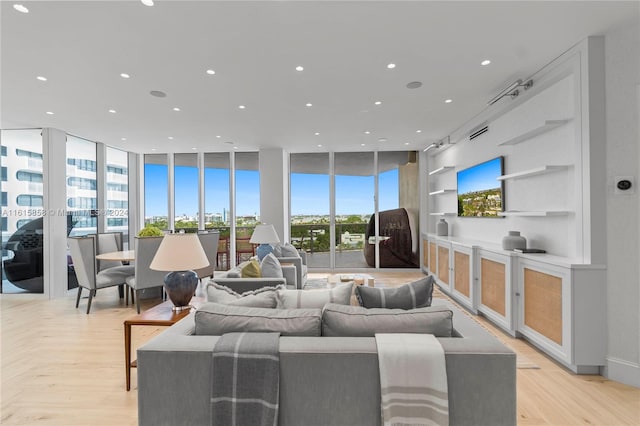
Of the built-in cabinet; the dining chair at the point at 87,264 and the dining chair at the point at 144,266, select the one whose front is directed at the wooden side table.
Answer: the built-in cabinet

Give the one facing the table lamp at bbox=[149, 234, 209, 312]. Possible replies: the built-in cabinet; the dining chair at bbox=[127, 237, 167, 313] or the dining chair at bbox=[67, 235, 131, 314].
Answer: the built-in cabinet

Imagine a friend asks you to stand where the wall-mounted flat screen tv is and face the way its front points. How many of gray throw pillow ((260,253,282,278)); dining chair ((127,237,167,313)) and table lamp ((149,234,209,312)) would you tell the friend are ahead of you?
3

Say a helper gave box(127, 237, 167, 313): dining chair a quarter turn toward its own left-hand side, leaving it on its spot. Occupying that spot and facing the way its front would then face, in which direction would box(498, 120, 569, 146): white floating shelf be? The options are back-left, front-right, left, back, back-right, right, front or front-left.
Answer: left

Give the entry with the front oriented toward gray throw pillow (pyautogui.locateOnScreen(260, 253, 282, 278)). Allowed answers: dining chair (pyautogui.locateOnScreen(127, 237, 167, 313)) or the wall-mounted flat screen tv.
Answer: the wall-mounted flat screen tv

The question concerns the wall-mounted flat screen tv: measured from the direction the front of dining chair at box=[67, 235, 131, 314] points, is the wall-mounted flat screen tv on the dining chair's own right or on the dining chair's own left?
on the dining chair's own right

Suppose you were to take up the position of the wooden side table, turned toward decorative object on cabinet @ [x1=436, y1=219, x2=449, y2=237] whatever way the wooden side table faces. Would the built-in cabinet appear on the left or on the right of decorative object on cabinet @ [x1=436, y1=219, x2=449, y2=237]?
right

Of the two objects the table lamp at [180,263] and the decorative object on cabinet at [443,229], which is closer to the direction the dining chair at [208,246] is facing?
the table lamp

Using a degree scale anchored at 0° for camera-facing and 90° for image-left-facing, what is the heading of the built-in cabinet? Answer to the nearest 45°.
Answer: approximately 45°

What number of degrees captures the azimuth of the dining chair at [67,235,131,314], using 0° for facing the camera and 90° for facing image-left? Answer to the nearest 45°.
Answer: approximately 225°

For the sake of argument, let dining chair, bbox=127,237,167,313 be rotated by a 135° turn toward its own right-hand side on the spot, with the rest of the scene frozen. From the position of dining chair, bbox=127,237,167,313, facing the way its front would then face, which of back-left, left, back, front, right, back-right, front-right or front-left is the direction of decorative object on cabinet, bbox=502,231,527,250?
front-right

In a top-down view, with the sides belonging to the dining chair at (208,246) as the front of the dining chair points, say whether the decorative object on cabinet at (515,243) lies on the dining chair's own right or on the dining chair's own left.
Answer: on the dining chair's own left

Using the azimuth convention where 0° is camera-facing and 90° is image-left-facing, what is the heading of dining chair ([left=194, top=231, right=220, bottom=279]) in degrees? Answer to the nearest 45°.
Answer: approximately 45°
